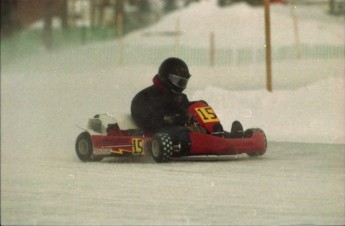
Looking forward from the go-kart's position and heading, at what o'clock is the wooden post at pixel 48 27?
The wooden post is roughly at 7 o'clock from the go-kart.

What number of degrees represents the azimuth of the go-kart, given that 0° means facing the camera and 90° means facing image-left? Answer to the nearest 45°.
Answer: approximately 315°

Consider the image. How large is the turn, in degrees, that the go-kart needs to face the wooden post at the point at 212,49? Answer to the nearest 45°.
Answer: approximately 135° to its left

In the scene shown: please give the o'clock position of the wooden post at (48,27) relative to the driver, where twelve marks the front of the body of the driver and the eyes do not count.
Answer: The wooden post is roughly at 7 o'clock from the driver.

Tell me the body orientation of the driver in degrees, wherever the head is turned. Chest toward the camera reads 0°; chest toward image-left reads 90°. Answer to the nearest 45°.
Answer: approximately 315°

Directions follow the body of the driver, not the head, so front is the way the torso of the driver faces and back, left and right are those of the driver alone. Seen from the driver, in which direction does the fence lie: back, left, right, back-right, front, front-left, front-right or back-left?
back-left

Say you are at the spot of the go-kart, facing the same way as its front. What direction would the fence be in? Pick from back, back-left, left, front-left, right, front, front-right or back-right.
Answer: back-left

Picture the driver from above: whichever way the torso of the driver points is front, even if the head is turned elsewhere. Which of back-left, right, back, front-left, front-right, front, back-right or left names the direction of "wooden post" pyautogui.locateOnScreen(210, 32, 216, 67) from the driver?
back-left
